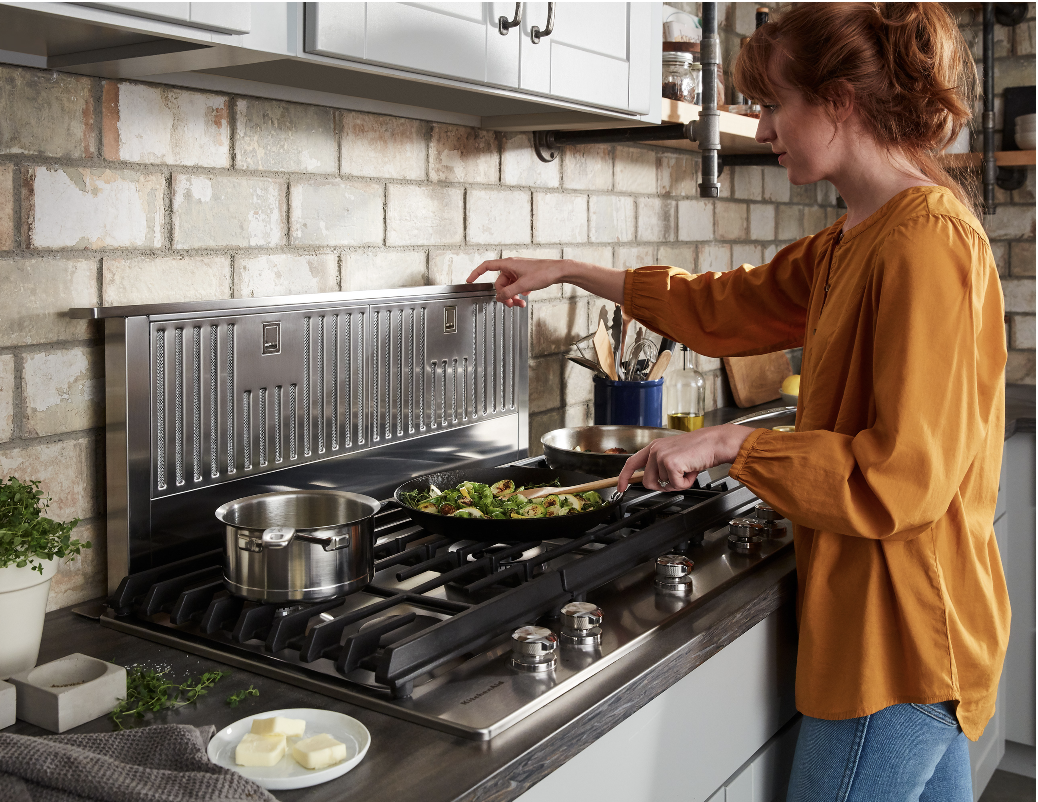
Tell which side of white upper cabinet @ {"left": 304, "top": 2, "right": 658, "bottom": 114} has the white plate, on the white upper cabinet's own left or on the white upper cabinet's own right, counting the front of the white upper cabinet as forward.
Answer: on the white upper cabinet's own right

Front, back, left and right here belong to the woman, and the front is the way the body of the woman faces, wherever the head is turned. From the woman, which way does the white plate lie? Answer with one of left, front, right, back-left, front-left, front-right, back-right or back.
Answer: front-left

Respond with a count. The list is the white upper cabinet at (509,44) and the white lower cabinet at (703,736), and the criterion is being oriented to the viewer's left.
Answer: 0

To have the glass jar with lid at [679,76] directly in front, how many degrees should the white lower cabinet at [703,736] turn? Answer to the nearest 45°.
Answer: approximately 135° to its left

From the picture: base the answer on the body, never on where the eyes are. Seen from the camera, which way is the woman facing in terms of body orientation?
to the viewer's left

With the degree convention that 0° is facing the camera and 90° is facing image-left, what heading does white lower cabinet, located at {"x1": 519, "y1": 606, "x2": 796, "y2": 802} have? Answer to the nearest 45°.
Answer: approximately 315°

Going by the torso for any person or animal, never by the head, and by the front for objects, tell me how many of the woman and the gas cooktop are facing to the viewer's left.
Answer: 1

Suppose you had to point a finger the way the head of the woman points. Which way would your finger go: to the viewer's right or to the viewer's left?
to the viewer's left

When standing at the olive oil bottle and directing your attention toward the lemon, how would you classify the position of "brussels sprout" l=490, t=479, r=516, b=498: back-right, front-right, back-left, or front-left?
back-right
